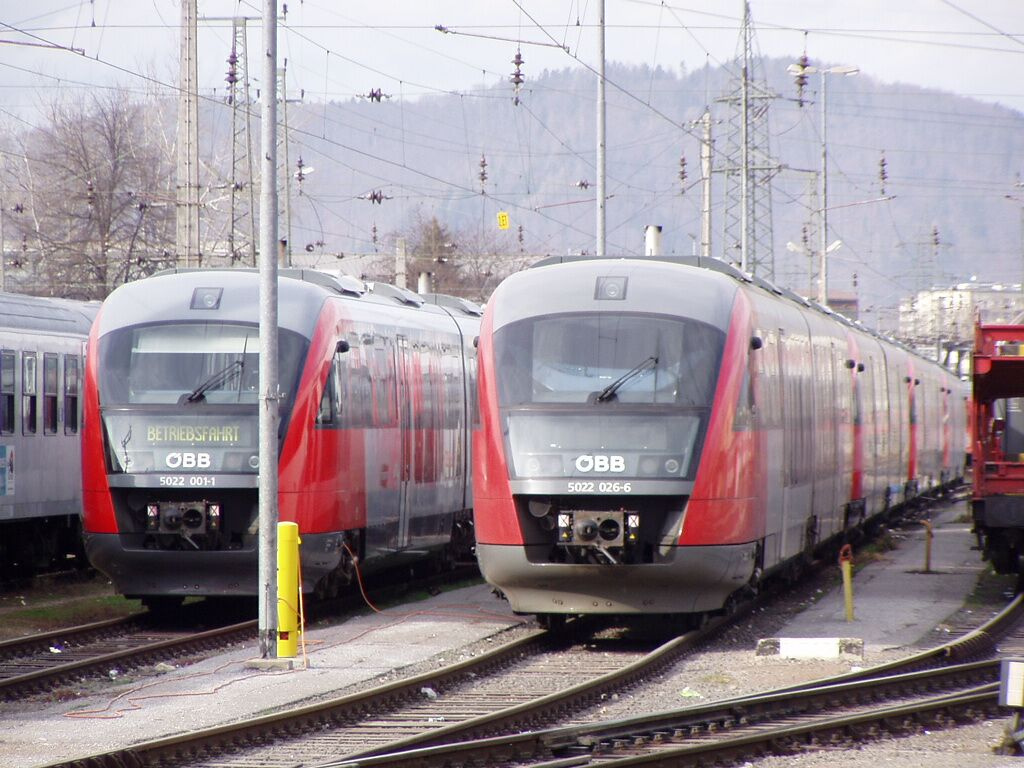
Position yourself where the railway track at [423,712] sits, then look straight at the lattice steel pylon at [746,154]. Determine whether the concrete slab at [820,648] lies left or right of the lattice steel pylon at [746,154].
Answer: right

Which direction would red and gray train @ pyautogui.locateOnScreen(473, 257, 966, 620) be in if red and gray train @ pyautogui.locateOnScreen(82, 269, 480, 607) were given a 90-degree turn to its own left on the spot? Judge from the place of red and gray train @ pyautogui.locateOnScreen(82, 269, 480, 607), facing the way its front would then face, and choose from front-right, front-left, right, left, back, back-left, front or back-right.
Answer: front

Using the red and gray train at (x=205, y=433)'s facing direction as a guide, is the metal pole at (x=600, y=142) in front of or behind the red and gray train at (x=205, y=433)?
behind

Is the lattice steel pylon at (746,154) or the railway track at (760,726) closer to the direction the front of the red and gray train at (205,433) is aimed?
the railway track

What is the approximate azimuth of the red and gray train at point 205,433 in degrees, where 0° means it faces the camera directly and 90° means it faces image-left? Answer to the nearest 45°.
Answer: approximately 45°

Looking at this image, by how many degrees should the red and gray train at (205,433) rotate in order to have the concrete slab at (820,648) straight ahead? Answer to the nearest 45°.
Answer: approximately 90° to its left

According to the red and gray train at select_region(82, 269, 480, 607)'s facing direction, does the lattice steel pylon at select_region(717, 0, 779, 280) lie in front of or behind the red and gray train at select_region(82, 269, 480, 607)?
behind
